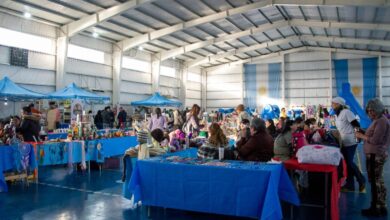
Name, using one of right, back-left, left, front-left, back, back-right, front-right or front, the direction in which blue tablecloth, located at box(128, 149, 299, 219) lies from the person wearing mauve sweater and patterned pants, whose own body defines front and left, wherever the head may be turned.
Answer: front-left

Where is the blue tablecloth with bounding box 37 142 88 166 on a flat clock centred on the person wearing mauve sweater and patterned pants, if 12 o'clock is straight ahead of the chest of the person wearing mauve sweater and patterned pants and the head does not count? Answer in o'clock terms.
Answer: The blue tablecloth is roughly at 12 o'clock from the person wearing mauve sweater and patterned pants.

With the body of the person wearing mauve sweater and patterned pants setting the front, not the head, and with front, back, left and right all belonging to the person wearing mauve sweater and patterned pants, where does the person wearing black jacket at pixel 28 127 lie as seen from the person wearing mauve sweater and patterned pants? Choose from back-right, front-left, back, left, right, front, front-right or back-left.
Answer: front

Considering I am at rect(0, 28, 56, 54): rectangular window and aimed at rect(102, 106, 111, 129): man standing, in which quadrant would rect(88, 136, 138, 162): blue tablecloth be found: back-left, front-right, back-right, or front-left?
front-right

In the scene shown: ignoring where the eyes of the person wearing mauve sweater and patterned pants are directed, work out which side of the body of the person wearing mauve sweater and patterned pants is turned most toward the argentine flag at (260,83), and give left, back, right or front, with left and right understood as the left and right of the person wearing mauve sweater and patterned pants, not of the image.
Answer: right

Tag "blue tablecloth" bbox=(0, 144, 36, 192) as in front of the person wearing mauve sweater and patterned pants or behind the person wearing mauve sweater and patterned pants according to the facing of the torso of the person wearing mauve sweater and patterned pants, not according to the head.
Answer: in front

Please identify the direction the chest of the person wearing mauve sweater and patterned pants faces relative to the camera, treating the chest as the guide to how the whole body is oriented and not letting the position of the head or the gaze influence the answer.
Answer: to the viewer's left

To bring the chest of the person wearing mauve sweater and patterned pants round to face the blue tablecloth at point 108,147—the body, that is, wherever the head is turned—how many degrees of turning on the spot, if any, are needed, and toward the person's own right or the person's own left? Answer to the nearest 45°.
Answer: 0° — they already face it

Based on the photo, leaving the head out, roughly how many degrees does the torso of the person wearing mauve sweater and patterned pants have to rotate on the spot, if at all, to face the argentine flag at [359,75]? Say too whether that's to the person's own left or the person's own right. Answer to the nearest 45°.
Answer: approximately 90° to the person's own right
